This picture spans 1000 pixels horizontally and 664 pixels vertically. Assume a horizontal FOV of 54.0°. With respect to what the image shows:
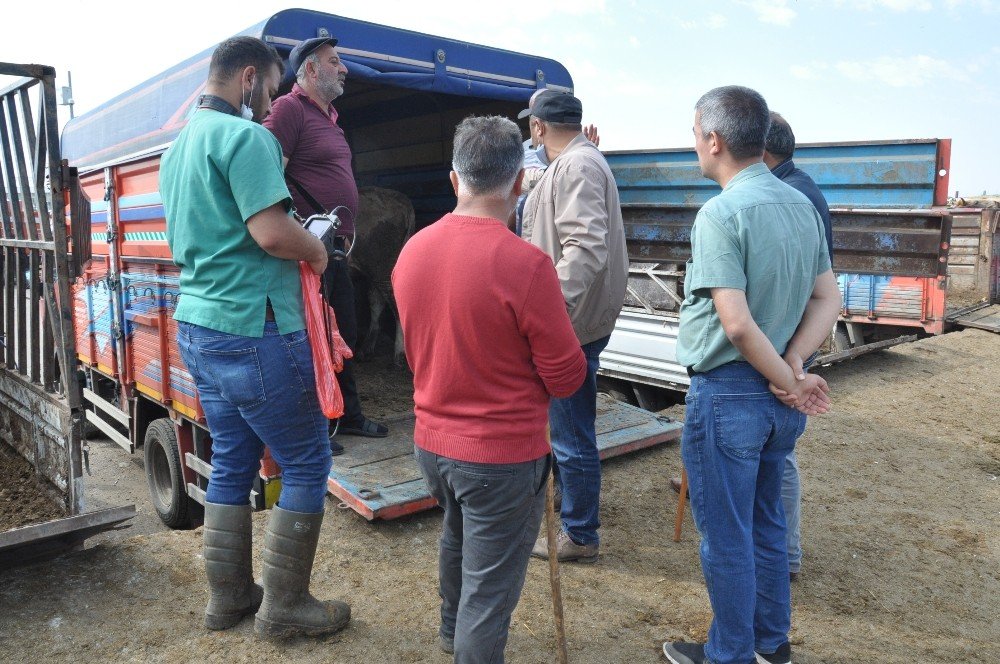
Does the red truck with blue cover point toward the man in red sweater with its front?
no

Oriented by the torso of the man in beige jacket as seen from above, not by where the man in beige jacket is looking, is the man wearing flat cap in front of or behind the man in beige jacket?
in front

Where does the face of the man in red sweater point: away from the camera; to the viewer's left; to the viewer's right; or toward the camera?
away from the camera

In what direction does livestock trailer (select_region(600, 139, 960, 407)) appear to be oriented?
to the viewer's left

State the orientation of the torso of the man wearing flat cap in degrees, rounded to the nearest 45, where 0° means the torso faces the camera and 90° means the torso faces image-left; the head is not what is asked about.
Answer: approximately 270°

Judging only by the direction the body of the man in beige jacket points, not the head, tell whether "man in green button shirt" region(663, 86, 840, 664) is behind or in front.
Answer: behind

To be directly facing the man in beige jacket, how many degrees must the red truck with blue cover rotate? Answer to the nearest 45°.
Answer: approximately 180°

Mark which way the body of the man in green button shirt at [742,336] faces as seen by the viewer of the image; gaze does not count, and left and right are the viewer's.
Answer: facing away from the viewer and to the left of the viewer

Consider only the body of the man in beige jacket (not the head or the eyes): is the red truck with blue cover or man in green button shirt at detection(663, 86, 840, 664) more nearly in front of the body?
the red truck with blue cover

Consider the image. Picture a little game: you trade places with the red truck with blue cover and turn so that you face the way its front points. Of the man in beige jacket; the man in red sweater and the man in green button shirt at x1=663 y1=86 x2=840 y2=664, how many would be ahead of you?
0

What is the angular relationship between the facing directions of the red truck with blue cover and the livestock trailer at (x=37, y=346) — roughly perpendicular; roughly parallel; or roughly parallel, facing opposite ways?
roughly parallel

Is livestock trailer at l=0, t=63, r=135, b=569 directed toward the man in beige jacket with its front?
no

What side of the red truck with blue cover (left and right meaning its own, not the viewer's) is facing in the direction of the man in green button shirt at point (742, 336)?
back

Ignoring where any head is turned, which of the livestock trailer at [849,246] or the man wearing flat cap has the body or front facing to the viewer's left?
the livestock trailer
